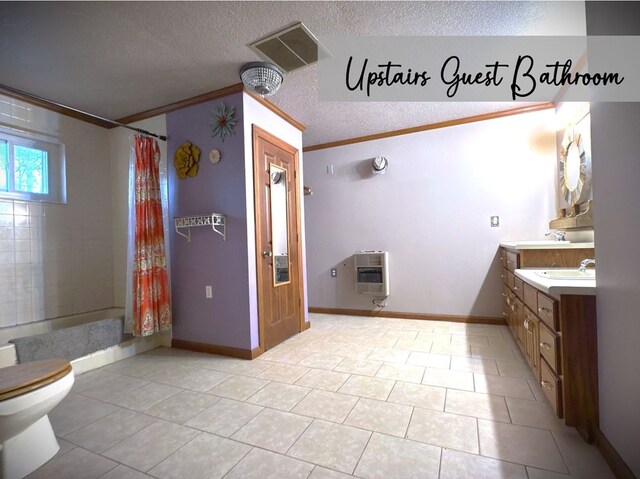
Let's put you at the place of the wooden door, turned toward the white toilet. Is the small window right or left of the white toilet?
right

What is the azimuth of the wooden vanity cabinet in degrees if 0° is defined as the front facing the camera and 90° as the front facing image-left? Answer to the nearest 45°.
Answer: approximately 90°

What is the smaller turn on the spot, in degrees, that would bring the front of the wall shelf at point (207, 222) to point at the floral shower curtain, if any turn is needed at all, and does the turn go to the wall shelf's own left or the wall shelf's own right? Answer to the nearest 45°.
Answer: approximately 90° to the wall shelf's own right

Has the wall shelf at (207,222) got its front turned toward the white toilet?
yes

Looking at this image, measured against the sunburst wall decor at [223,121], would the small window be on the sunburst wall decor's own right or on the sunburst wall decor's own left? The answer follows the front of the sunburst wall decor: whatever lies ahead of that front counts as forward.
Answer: on the sunburst wall decor's own right

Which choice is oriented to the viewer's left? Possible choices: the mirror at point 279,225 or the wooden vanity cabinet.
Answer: the wooden vanity cabinet

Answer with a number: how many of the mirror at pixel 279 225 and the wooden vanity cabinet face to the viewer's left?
1
